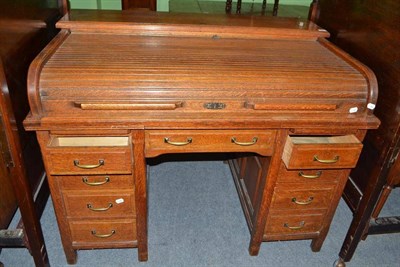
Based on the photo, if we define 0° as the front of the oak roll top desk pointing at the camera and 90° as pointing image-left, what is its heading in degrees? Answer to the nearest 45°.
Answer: approximately 0°

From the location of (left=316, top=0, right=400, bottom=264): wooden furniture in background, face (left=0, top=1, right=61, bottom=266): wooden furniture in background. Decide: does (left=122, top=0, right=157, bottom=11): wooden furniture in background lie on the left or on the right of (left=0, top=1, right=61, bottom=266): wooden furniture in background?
right

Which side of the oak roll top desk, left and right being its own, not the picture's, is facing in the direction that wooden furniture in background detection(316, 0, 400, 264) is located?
left

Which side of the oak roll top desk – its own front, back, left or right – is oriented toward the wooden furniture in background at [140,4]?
back
